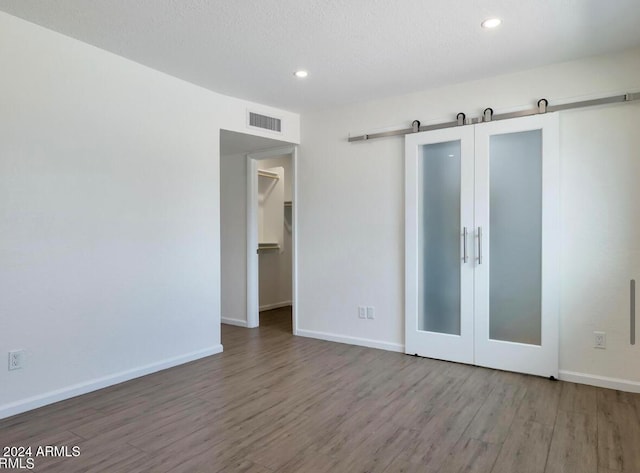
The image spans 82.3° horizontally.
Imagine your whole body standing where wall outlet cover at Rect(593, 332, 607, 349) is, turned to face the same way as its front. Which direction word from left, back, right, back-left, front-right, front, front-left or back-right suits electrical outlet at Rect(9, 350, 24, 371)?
front-right

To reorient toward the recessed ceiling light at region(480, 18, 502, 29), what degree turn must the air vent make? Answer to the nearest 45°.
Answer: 0° — it already faces it

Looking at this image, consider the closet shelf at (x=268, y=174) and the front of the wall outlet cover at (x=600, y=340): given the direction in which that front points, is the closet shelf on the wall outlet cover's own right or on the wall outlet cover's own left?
on the wall outlet cover's own right

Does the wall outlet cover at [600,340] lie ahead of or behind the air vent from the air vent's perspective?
ahead

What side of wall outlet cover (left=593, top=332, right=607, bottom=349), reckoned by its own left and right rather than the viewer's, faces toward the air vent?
right

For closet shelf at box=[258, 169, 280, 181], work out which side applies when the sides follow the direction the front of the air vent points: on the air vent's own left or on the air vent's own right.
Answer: on the air vent's own left

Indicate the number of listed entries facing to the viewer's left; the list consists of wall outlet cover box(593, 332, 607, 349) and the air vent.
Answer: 0

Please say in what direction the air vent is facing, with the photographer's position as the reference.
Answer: facing the viewer and to the right of the viewer

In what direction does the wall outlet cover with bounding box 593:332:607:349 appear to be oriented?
toward the camera

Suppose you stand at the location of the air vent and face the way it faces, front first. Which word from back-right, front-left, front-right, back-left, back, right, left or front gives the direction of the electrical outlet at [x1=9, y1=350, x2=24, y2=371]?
right

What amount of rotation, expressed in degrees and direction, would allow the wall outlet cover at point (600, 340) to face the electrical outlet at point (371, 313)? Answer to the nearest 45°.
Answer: approximately 90° to its right
